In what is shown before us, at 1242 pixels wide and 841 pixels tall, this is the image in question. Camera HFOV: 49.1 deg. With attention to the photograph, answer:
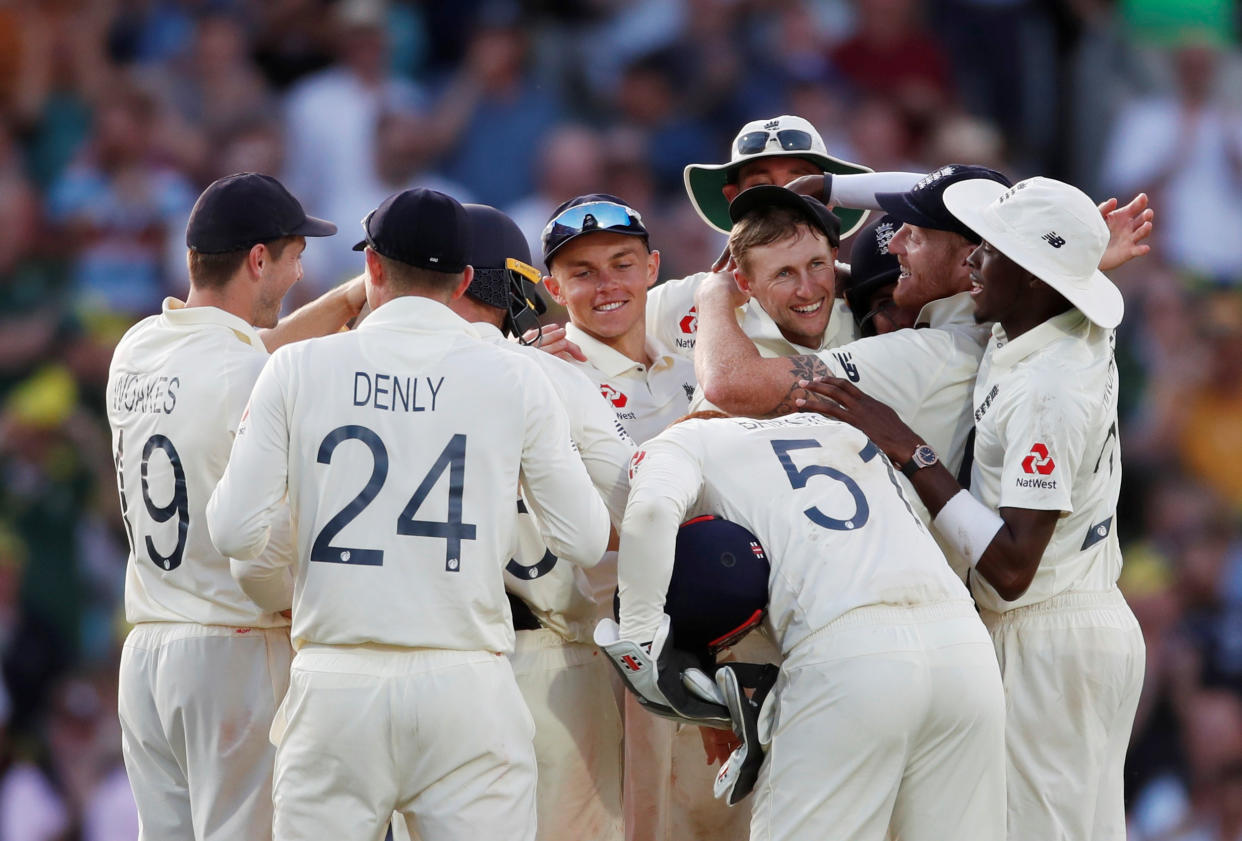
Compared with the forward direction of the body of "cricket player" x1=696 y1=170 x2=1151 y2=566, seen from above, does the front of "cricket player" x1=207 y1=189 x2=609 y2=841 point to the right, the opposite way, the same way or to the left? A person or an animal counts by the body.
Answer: to the right

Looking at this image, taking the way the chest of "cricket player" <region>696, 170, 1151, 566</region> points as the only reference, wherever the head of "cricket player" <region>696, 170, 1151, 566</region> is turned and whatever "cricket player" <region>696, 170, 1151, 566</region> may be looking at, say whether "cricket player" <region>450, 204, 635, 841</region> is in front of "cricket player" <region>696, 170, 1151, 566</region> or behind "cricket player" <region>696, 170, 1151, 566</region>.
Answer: in front

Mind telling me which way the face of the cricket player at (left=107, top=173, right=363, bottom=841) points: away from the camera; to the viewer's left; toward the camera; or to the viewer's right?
to the viewer's right

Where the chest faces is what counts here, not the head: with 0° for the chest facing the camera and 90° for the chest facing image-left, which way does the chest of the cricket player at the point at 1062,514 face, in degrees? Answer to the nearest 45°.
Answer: approximately 90°

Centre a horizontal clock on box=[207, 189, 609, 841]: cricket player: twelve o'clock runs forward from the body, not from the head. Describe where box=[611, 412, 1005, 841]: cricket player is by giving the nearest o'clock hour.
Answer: box=[611, 412, 1005, 841]: cricket player is roughly at 3 o'clock from box=[207, 189, 609, 841]: cricket player.

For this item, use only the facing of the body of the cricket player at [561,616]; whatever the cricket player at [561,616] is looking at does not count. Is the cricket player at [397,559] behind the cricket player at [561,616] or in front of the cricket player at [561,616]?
behind

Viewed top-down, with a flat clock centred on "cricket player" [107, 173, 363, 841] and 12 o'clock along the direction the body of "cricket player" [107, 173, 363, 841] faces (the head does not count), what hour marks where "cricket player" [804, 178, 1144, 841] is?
"cricket player" [804, 178, 1144, 841] is roughly at 2 o'clock from "cricket player" [107, 173, 363, 841].

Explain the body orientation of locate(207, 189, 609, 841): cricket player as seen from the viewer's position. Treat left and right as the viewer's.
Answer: facing away from the viewer

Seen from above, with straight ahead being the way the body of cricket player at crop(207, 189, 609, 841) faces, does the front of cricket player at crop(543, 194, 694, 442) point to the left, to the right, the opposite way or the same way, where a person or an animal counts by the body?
the opposite way

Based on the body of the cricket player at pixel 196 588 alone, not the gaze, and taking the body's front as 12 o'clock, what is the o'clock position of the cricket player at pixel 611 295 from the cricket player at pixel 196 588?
the cricket player at pixel 611 295 is roughly at 1 o'clock from the cricket player at pixel 196 588.

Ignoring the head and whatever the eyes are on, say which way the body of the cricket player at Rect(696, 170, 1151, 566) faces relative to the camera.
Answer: to the viewer's left
